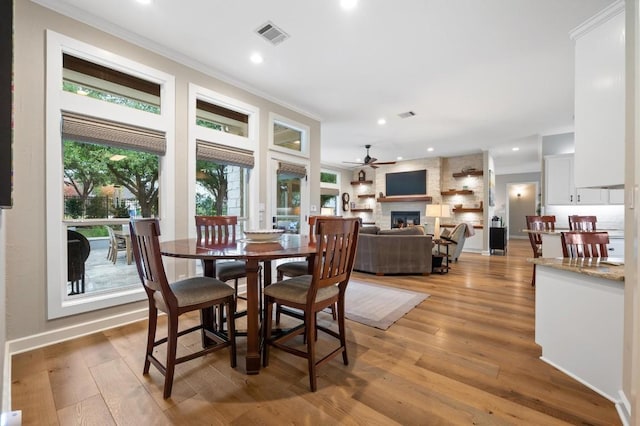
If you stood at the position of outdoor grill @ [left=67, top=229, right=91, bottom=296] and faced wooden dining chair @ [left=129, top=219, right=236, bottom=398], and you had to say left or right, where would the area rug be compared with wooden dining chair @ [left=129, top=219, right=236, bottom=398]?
left

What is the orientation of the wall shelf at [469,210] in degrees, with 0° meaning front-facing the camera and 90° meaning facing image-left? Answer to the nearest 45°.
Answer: approximately 0°

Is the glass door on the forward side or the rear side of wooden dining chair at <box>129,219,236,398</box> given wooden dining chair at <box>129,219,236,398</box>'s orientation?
on the forward side

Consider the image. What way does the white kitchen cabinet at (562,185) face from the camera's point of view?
toward the camera

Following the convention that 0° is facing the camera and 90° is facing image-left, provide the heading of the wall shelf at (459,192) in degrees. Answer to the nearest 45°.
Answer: approximately 0°

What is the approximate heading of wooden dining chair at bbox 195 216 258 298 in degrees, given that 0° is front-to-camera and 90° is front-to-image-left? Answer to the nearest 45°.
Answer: approximately 315°

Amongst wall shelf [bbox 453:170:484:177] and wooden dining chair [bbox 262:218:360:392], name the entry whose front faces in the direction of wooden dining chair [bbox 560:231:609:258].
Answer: the wall shelf

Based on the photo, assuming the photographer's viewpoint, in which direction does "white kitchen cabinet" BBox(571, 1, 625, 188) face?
facing away from the viewer and to the left of the viewer

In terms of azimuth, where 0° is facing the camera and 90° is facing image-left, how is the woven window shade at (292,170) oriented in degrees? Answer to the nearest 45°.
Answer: approximately 315°

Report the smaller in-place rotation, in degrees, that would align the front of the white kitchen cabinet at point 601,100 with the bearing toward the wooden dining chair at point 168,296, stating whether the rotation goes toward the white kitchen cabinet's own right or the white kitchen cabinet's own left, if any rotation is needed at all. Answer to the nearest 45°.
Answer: approximately 90° to the white kitchen cabinet's own left

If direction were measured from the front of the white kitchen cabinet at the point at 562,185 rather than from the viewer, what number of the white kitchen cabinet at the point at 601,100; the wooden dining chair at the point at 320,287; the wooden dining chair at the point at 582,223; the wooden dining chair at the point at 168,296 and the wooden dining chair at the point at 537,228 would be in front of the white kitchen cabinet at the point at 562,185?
5

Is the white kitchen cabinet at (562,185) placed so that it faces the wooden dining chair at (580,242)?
yes

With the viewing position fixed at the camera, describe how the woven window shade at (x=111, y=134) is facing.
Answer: facing the viewer and to the right of the viewer

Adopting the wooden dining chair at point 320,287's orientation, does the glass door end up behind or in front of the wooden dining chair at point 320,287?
in front

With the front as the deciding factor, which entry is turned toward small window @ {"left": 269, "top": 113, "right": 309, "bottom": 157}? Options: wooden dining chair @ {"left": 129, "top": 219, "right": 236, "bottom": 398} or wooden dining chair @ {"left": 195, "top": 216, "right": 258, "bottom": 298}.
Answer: wooden dining chair @ {"left": 129, "top": 219, "right": 236, "bottom": 398}
